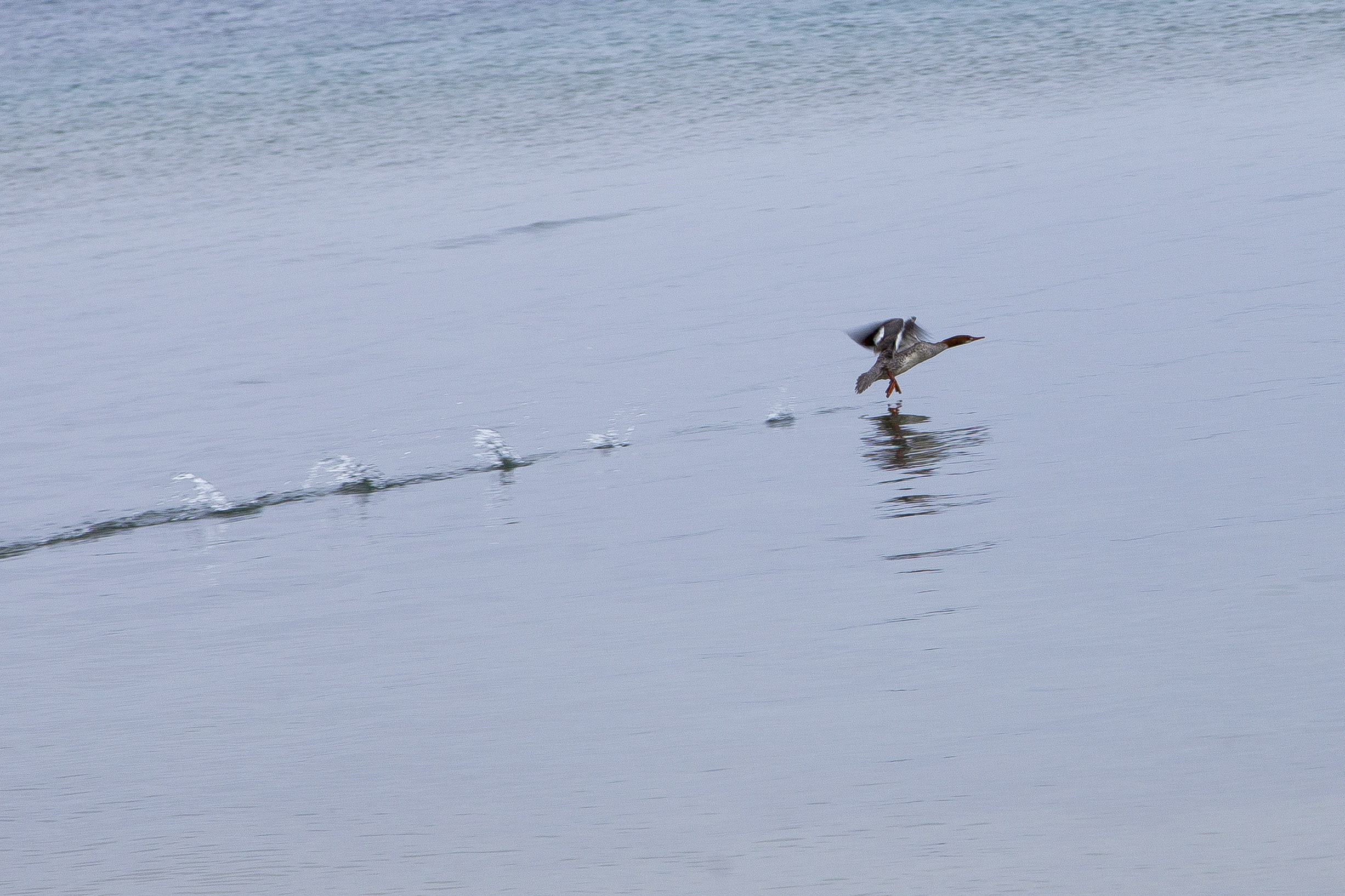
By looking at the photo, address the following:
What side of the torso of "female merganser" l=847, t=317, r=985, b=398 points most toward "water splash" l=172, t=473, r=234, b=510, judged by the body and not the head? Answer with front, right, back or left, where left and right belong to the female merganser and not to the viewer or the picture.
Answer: back

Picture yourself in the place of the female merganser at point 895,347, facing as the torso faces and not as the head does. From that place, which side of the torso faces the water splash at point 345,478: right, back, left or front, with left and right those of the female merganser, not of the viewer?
back

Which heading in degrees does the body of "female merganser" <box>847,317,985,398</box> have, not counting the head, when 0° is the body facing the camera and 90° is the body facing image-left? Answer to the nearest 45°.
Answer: approximately 270°

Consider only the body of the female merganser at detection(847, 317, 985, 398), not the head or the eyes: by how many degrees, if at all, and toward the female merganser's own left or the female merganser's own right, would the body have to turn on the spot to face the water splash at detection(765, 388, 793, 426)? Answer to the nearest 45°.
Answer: approximately 135° to the female merganser's own right

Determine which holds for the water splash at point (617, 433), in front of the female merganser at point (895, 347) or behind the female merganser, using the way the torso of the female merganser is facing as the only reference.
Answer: behind

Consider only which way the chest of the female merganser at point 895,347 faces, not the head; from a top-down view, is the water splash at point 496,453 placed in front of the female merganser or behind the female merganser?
behind

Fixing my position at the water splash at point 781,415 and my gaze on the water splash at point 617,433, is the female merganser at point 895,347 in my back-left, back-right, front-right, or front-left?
back-right
